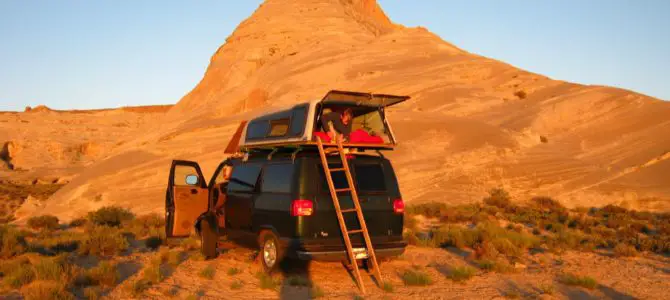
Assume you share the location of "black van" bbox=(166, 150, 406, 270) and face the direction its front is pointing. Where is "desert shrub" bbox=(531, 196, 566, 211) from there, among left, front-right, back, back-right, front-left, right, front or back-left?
right

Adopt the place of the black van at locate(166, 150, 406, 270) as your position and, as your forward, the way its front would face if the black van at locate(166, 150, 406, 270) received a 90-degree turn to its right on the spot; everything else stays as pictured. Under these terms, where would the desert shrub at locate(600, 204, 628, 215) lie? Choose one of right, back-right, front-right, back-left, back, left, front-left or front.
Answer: front

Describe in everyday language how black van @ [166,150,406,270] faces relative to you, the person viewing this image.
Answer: facing away from the viewer and to the left of the viewer

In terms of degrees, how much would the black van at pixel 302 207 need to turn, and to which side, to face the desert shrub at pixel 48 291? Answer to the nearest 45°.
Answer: approximately 90° to its left

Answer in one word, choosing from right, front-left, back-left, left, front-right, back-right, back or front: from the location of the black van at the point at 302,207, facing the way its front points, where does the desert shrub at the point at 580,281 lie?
back-right

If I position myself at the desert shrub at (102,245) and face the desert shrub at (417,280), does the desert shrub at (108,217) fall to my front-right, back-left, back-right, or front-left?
back-left

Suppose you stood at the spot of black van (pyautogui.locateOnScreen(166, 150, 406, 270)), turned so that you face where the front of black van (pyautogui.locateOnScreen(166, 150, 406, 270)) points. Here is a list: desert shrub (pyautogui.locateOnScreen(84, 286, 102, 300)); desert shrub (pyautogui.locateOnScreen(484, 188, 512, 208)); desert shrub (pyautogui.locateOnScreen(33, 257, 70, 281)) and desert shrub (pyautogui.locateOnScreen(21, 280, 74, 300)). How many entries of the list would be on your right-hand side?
1
